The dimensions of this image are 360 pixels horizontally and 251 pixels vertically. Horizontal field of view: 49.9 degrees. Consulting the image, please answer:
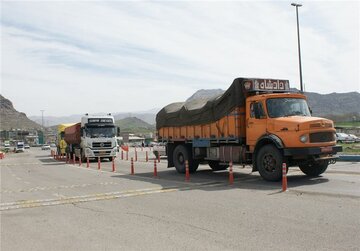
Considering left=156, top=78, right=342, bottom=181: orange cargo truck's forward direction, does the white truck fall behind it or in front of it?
behind

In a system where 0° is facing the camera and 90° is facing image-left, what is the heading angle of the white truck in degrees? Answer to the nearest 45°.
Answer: approximately 0°

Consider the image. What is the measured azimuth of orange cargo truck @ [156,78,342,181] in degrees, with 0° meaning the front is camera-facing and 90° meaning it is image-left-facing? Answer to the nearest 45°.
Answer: approximately 315°

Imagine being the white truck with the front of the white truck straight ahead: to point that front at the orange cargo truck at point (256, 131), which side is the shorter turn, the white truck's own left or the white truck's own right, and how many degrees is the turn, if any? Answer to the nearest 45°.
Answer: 0° — it already faces it
